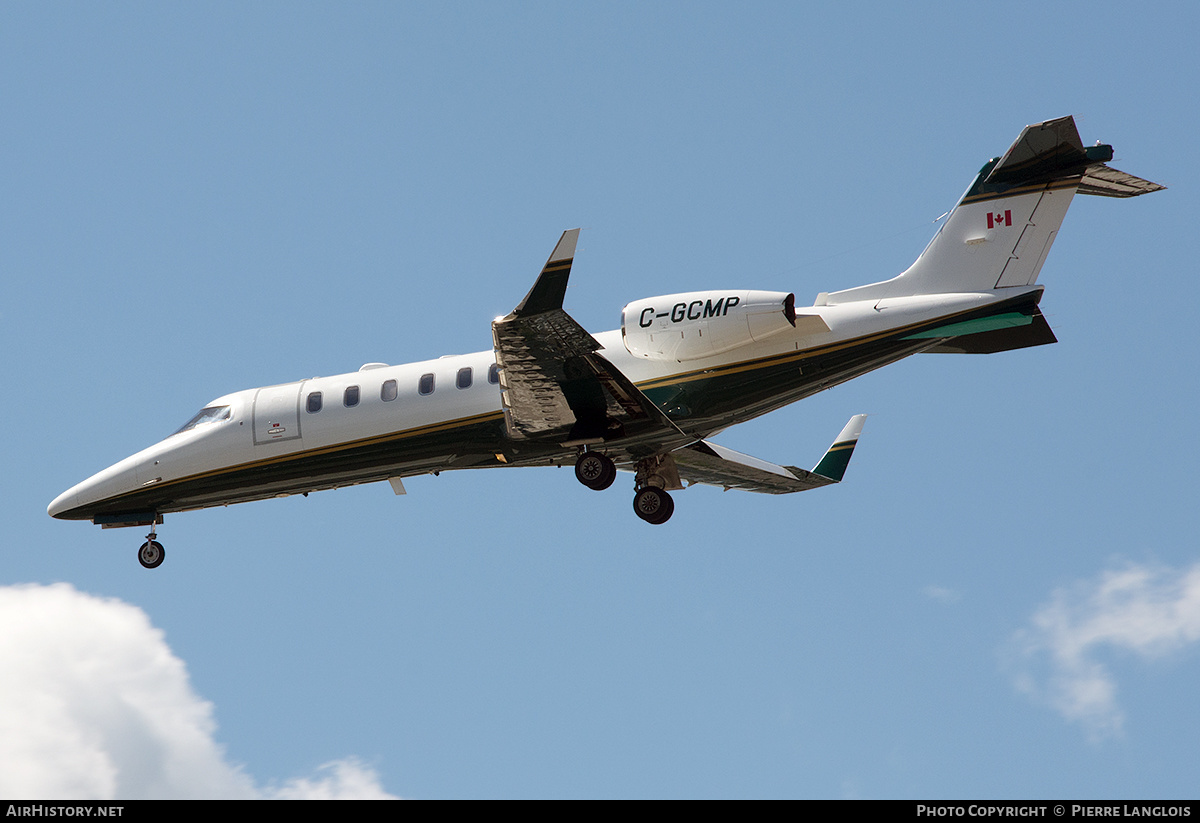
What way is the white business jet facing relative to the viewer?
to the viewer's left
